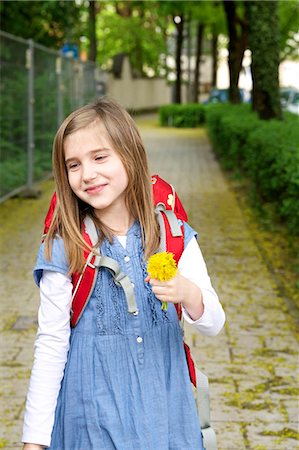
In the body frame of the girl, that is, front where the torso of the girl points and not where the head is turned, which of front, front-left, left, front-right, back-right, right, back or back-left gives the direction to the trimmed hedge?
back

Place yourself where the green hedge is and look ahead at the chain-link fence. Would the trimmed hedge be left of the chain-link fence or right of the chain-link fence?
right

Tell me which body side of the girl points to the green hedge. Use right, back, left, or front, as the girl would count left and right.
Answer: back

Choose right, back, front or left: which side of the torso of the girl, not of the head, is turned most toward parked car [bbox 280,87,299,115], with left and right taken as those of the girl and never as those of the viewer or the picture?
back

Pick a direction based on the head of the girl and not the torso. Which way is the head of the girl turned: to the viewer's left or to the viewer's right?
to the viewer's left

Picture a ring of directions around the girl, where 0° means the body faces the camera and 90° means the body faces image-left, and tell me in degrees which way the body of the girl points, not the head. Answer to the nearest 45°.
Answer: approximately 0°

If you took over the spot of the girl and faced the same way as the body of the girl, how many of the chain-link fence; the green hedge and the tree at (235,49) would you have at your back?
3

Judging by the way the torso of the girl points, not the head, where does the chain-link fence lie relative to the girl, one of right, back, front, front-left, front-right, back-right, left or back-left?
back

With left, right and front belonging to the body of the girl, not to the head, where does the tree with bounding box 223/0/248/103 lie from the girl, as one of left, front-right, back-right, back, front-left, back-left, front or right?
back
